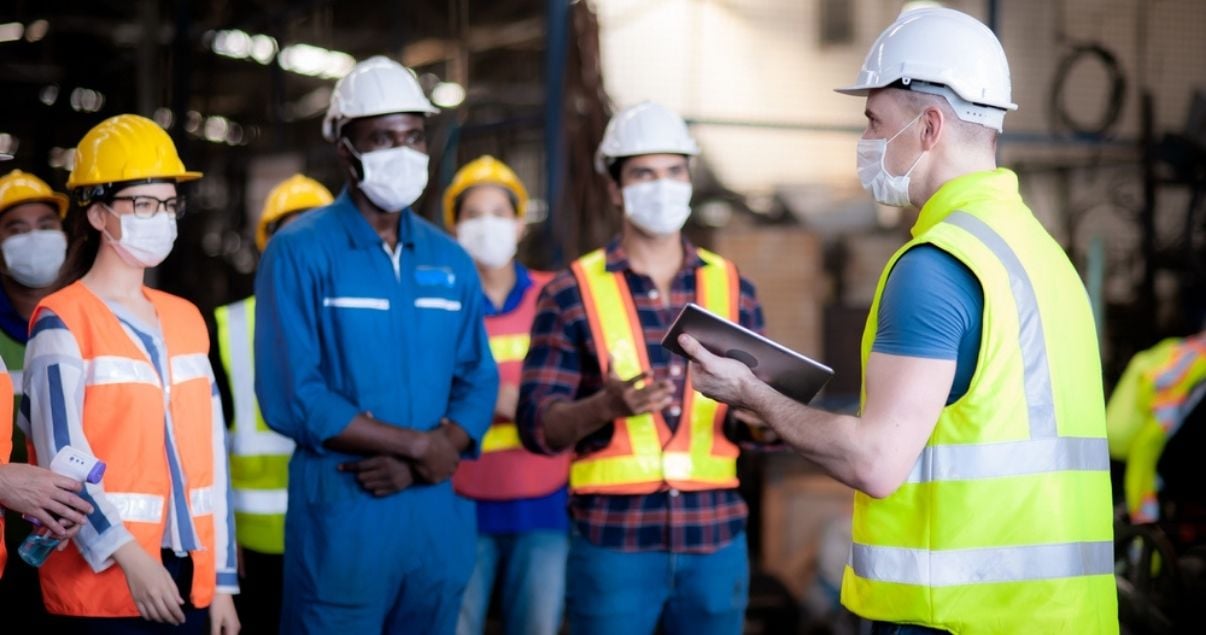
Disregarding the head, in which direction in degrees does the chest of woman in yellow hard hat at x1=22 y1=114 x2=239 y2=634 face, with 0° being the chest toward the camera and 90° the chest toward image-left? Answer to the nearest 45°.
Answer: approximately 315°

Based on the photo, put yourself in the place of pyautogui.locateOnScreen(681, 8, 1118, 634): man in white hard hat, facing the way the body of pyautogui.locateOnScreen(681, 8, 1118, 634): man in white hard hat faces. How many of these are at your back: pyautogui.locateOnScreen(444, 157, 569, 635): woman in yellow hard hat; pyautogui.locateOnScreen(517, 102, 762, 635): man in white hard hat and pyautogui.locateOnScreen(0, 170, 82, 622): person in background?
0

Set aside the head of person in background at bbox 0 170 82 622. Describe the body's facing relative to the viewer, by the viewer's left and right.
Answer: facing the viewer

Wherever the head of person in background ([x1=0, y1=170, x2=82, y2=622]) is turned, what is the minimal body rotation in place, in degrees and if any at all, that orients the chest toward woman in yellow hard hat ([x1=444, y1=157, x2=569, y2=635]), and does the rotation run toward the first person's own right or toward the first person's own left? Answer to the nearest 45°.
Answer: approximately 90° to the first person's own left

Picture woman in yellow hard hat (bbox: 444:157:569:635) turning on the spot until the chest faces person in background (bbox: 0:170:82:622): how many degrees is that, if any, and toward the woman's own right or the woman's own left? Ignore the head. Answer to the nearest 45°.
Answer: approximately 90° to the woman's own right

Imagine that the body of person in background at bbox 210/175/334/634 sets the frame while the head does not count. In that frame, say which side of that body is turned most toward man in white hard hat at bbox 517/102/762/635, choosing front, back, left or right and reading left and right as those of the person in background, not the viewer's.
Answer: front

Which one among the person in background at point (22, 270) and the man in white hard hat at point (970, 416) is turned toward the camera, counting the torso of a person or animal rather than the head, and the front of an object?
the person in background

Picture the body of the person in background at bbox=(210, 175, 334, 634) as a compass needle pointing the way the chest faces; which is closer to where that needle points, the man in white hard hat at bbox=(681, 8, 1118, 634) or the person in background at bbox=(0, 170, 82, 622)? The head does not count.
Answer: the man in white hard hat

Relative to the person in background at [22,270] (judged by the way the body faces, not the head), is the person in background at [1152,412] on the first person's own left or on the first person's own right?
on the first person's own left

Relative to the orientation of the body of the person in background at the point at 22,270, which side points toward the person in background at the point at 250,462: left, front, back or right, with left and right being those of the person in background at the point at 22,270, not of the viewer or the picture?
left

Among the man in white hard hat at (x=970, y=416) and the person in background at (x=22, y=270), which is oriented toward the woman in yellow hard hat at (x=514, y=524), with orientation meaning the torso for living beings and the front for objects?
the man in white hard hat

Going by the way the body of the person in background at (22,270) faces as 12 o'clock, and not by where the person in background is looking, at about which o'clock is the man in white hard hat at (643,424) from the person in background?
The man in white hard hat is roughly at 10 o'clock from the person in background.

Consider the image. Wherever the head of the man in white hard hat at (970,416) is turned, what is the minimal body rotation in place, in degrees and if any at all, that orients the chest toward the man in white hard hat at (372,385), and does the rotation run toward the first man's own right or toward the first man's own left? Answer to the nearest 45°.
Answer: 0° — they already face them

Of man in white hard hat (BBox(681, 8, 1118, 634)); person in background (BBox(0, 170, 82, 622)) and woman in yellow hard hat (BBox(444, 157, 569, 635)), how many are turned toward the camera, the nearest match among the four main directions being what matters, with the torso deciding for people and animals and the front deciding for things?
2

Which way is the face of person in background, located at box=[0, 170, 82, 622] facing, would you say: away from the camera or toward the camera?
toward the camera
